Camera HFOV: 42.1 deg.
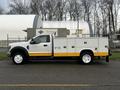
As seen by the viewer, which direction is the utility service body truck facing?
to the viewer's left
